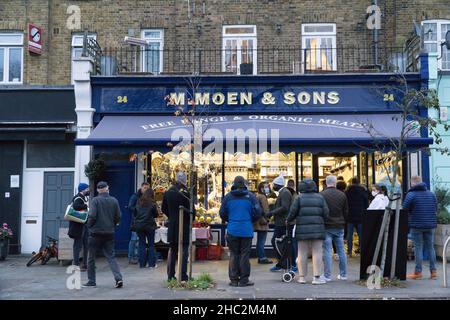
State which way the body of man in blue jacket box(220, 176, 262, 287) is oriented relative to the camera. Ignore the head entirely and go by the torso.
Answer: away from the camera

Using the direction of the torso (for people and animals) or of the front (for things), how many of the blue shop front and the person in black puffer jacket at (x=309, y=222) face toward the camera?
1

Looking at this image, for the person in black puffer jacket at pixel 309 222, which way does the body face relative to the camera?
away from the camera

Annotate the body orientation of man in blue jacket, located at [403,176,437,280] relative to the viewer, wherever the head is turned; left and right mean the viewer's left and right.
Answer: facing away from the viewer and to the left of the viewer

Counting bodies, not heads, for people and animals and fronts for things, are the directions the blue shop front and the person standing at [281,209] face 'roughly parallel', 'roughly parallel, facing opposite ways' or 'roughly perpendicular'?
roughly perpendicular

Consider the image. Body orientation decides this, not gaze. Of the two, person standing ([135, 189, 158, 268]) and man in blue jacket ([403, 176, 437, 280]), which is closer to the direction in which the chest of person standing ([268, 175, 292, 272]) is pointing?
the person standing

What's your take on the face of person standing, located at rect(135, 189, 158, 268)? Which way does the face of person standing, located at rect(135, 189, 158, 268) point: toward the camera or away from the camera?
away from the camera

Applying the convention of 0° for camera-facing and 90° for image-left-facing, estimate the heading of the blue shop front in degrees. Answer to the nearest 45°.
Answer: approximately 0°

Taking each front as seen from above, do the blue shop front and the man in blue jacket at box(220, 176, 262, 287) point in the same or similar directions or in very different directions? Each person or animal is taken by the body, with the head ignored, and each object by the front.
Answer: very different directions

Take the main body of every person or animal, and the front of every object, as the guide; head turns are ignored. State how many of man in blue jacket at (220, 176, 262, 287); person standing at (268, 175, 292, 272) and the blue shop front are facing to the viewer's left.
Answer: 1

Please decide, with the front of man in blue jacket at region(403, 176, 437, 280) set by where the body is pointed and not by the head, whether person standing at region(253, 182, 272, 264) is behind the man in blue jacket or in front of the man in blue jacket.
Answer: in front

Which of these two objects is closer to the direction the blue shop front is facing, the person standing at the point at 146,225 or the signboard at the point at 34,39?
the person standing

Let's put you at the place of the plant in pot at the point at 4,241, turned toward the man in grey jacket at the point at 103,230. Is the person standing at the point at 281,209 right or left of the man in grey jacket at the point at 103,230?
left

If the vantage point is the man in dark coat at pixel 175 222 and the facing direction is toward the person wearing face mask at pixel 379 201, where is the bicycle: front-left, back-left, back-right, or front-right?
back-left

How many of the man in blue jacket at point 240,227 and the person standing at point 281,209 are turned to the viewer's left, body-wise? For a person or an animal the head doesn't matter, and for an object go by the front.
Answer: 1

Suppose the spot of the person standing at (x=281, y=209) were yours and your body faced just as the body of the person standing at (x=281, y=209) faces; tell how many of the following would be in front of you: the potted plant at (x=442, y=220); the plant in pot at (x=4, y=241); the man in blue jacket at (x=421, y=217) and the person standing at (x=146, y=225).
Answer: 2
